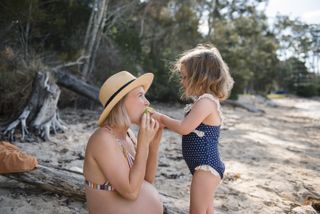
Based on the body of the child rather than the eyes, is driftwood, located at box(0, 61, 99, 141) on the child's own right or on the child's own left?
on the child's own right

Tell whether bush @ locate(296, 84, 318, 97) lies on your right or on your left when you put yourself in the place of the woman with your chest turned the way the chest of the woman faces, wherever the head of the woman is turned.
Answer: on your left

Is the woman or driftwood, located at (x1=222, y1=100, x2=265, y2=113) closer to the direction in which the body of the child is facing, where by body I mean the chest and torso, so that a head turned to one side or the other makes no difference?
the woman

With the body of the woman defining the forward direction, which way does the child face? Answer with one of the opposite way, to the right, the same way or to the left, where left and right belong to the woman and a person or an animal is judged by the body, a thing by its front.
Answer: the opposite way

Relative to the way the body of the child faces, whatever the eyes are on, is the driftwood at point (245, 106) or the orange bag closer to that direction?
the orange bag

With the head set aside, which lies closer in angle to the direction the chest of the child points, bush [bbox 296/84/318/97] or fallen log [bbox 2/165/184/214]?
the fallen log

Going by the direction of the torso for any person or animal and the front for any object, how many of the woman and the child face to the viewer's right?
1

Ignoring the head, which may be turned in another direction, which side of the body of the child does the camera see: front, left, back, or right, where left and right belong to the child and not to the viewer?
left

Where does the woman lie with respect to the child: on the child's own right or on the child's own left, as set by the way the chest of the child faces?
on the child's own left

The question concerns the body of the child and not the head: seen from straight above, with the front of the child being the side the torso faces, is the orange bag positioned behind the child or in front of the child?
in front

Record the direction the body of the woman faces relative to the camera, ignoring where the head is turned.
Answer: to the viewer's right

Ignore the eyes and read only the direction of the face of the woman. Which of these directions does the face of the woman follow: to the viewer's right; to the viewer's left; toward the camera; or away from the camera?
to the viewer's right

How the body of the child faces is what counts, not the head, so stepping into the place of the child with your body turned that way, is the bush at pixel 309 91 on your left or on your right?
on your right
